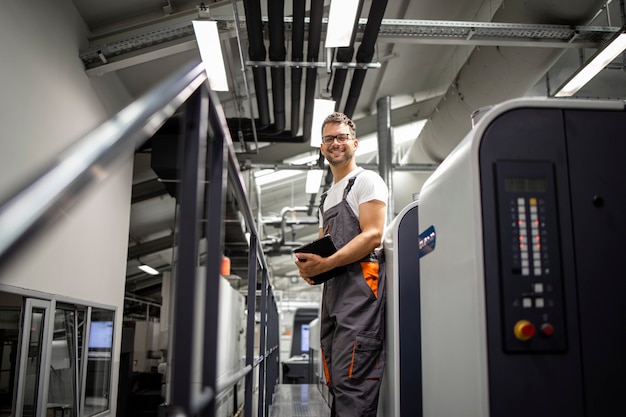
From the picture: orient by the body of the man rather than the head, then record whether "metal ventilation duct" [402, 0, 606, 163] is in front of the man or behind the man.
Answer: behind

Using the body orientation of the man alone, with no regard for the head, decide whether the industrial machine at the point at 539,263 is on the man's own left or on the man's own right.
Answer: on the man's own left

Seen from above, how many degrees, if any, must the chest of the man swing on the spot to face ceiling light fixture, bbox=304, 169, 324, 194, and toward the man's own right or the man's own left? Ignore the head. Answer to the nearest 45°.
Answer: approximately 135° to the man's own right

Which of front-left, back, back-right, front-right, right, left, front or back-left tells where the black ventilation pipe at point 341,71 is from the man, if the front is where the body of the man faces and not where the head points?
back-right

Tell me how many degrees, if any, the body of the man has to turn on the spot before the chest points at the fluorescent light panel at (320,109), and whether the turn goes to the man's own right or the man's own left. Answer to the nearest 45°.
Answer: approximately 135° to the man's own right

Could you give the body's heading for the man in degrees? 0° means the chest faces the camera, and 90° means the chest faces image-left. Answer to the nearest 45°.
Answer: approximately 45°

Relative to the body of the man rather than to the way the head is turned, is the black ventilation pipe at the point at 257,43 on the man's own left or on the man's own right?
on the man's own right

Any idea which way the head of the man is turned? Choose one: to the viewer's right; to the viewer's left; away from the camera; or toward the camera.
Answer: toward the camera
